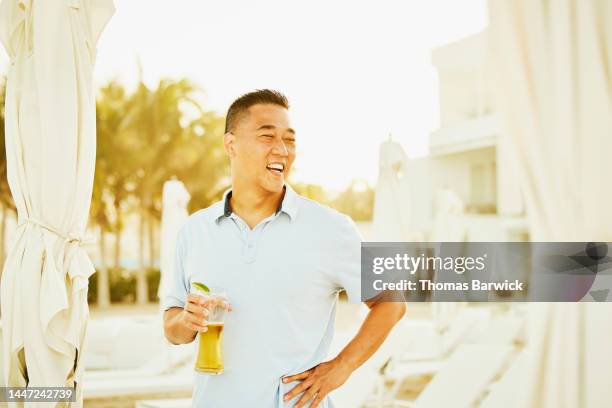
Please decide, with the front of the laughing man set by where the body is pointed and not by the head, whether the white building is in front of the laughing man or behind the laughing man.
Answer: behind

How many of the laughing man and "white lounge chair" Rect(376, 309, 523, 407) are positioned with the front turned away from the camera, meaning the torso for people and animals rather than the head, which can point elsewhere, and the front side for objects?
0

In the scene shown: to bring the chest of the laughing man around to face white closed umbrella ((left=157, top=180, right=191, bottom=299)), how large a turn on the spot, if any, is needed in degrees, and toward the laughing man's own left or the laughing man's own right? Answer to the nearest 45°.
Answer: approximately 180°

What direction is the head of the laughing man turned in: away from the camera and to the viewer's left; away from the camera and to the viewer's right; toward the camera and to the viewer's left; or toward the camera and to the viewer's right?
toward the camera and to the viewer's right

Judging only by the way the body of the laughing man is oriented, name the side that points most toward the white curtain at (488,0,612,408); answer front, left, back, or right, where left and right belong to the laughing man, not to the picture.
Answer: left
